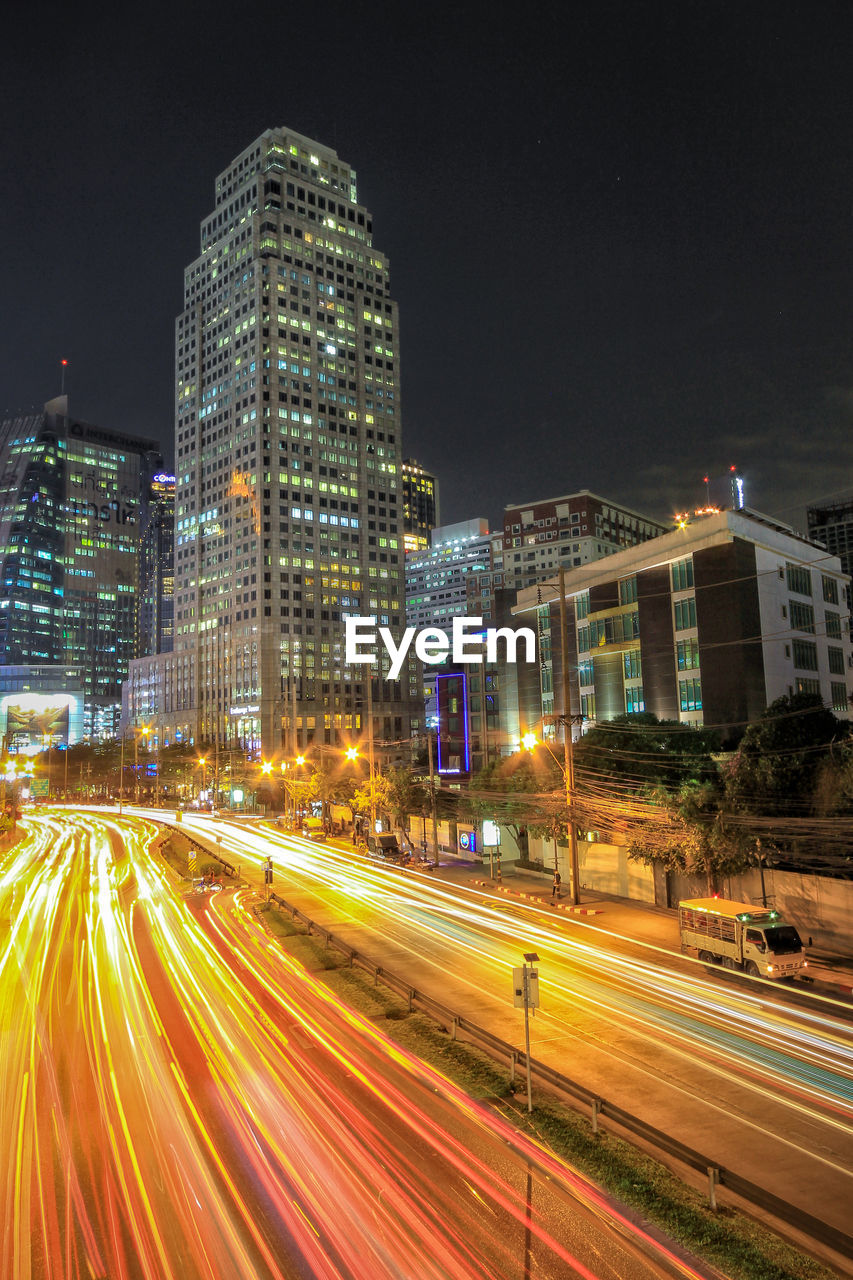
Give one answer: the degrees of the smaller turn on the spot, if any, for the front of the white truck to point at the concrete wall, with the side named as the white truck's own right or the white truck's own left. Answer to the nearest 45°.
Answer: approximately 135° to the white truck's own left

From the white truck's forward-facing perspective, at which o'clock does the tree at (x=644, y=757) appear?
The tree is roughly at 7 o'clock from the white truck.

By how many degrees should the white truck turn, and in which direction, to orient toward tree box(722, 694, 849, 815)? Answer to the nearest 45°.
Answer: approximately 135° to its left

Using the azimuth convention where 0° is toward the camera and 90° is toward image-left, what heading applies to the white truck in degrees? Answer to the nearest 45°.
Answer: approximately 315°

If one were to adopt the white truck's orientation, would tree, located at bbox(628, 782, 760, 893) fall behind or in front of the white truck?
behind

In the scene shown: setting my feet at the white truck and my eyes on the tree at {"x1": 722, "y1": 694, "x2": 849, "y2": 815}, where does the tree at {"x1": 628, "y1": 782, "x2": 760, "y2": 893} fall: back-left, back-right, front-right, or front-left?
front-left
